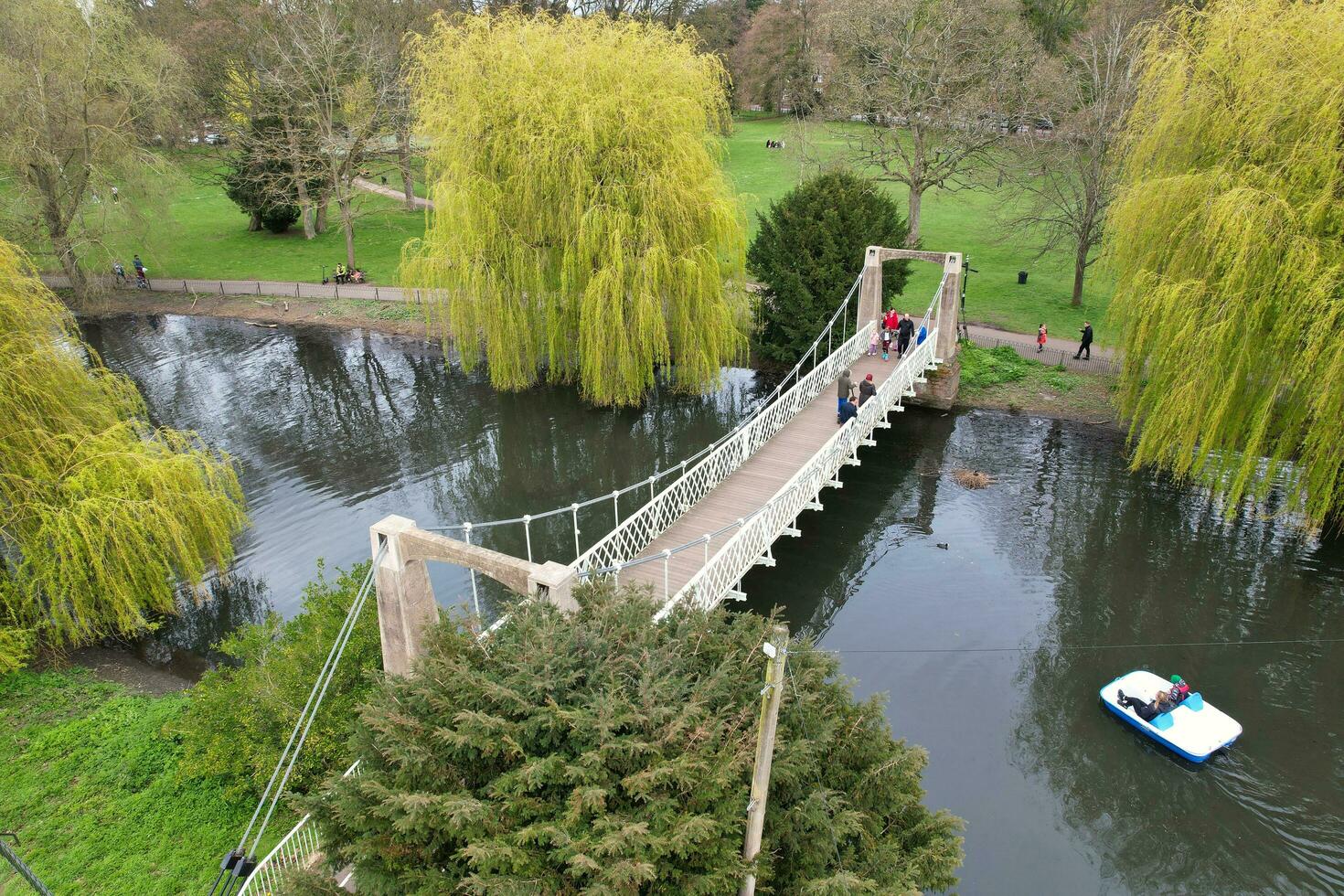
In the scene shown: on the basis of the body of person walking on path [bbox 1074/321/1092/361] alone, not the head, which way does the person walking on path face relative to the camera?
to the viewer's left

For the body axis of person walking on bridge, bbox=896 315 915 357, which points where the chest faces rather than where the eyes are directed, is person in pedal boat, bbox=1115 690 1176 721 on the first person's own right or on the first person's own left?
on the first person's own left

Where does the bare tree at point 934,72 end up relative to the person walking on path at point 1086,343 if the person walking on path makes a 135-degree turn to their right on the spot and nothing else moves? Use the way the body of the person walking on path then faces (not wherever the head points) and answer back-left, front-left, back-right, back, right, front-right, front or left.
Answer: left

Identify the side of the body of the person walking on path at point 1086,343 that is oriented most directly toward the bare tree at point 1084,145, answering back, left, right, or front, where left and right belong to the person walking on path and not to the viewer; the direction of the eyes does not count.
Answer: right

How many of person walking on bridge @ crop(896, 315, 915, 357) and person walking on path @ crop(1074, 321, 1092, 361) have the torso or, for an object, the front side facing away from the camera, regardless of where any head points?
0

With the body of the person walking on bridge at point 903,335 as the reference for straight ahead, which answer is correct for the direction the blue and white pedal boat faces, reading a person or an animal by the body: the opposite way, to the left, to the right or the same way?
to the right

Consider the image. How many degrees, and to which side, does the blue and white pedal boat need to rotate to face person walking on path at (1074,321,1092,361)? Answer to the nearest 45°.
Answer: approximately 45° to its right

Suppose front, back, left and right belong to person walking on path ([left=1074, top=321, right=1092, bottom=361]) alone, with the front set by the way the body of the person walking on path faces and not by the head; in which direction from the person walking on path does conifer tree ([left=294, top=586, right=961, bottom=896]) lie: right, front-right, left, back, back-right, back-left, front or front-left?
left

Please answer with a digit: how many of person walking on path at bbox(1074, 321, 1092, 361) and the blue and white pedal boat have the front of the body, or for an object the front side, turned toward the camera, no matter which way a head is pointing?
0

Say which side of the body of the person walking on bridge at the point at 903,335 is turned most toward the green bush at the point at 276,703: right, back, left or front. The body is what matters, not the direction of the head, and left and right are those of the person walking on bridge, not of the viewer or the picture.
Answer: front

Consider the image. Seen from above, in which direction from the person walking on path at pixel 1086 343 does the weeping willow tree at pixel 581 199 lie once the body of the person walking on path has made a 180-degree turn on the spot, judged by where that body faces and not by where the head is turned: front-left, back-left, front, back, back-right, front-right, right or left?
back-right

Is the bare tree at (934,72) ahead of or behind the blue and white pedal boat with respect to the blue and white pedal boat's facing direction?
ahead

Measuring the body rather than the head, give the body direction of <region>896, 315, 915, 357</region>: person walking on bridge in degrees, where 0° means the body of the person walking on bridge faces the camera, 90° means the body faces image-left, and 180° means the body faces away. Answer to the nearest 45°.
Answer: approximately 45°

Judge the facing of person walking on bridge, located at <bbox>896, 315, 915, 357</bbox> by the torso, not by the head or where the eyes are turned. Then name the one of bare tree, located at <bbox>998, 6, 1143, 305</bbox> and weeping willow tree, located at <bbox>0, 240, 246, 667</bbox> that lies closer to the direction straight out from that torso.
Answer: the weeping willow tree

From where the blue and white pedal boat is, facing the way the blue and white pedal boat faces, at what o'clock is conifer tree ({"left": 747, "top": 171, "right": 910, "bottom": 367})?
The conifer tree is roughly at 12 o'clock from the blue and white pedal boat.

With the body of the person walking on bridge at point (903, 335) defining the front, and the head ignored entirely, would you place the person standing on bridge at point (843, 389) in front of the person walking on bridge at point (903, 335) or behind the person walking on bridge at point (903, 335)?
in front
